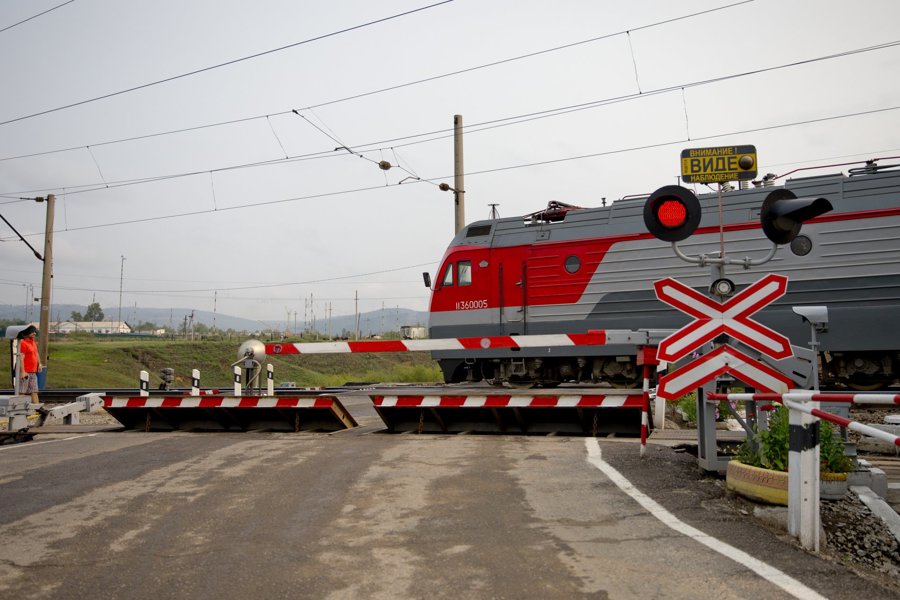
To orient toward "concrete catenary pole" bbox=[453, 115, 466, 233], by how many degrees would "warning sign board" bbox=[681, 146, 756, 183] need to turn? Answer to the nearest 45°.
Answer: approximately 135° to its right

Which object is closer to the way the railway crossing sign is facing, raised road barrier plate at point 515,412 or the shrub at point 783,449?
the shrub

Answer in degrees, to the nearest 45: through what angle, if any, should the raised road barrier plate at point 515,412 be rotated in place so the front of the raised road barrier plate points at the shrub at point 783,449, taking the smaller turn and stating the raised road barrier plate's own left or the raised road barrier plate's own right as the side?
approximately 45° to the raised road barrier plate's own left

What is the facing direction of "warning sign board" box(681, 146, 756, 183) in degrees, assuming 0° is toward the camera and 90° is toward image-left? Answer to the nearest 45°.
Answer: approximately 0°

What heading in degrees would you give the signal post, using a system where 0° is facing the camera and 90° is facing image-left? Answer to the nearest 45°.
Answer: approximately 0°
